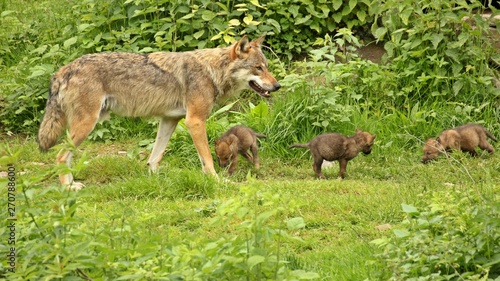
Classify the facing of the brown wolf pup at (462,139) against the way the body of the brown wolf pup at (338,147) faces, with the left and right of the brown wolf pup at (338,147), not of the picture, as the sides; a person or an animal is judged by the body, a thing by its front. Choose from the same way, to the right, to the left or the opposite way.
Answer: the opposite way

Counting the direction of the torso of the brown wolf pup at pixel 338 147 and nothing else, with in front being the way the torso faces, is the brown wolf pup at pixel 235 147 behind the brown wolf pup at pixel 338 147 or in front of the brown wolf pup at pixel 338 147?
behind

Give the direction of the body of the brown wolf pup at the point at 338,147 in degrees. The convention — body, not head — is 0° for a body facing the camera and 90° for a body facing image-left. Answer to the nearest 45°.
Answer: approximately 270°

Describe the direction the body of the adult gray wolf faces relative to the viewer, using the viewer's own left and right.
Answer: facing to the right of the viewer

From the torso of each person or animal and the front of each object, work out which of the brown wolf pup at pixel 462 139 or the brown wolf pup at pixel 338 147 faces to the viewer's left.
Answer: the brown wolf pup at pixel 462 139

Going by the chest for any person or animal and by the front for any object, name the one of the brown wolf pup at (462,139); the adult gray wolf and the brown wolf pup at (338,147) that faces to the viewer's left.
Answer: the brown wolf pup at (462,139)

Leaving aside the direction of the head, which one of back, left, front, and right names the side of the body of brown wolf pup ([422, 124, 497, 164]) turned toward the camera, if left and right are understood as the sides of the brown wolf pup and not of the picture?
left

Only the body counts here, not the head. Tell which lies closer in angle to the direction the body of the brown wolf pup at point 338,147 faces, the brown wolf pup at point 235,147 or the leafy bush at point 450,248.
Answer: the leafy bush

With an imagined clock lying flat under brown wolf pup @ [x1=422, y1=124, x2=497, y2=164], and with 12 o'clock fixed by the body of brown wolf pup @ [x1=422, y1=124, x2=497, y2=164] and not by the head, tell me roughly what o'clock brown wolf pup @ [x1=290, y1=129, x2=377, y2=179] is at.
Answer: brown wolf pup @ [x1=290, y1=129, x2=377, y2=179] is roughly at 11 o'clock from brown wolf pup @ [x1=422, y1=124, x2=497, y2=164].
